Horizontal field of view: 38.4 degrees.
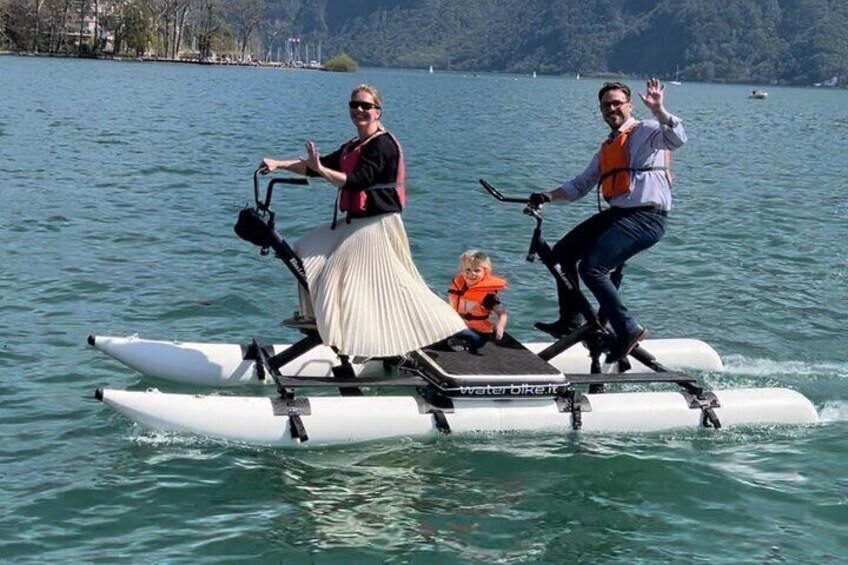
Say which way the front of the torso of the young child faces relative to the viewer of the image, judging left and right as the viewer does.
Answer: facing the viewer and to the left of the viewer

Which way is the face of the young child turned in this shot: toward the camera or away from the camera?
toward the camera

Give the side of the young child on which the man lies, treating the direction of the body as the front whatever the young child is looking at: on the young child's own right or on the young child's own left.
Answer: on the young child's own left

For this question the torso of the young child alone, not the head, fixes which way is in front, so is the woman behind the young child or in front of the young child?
in front

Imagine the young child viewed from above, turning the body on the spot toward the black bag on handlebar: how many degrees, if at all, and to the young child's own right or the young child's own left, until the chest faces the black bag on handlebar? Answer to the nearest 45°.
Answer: approximately 45° to the young child's own right

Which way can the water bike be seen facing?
to the viewer's left
